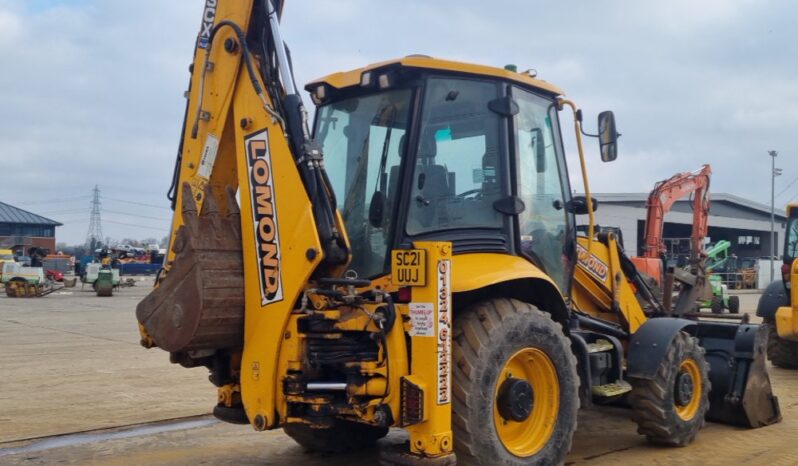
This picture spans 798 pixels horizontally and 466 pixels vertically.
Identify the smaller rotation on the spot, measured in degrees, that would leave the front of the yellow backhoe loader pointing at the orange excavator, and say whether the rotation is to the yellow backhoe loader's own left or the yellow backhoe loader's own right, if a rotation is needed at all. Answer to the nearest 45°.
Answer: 0° — it already faces it

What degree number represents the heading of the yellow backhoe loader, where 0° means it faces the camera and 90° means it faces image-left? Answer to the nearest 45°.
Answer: approximately 225°
